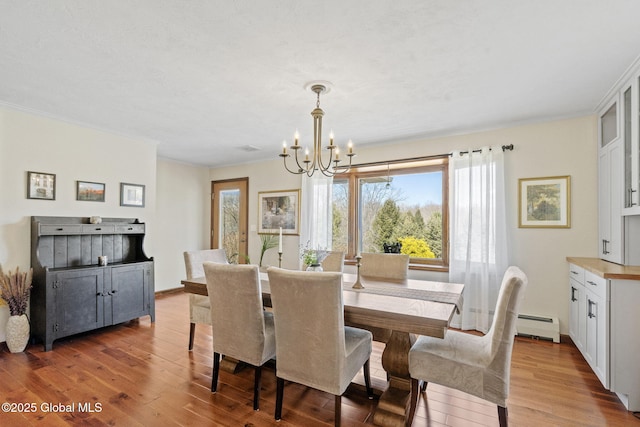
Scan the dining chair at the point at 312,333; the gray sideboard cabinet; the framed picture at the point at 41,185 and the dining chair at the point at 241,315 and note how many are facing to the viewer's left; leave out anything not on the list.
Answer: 0

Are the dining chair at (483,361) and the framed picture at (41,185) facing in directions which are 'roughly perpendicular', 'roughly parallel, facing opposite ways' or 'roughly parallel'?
roughly parallel, facing opposite ways

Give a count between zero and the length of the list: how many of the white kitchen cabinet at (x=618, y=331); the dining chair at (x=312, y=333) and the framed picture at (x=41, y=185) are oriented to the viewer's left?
1

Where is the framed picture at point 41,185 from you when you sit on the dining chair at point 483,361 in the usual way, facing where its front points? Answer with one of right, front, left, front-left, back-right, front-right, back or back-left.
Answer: front

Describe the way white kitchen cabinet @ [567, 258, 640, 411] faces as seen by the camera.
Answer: facing to the left of the viewer

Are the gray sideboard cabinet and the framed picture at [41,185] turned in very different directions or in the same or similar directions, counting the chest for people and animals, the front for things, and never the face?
same or similar directions

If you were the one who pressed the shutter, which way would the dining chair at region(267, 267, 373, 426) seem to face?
facing away from the viewer and to the right of the viewer

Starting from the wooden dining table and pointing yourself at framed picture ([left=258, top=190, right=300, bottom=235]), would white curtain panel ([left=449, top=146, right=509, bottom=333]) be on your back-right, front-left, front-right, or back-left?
front-right

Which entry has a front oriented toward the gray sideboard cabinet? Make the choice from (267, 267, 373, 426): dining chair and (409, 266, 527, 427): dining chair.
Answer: (409, 266, 527, 427): dining chair

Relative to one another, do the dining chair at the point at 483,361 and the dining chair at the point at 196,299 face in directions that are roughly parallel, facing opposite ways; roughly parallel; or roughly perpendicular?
roughly parallel, facing opposite ways

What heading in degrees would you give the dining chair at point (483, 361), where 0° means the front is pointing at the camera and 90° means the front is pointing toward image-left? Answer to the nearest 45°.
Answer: approximately 90°

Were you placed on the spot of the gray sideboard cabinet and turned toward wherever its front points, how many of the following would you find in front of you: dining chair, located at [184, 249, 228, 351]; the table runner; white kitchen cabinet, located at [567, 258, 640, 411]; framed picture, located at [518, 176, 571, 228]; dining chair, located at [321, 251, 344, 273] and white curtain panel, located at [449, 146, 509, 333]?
6

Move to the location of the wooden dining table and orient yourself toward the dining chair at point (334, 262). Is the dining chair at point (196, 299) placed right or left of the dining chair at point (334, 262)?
left

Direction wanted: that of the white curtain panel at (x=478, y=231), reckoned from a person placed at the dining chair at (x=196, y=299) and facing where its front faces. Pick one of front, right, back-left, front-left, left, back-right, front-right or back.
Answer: front-left

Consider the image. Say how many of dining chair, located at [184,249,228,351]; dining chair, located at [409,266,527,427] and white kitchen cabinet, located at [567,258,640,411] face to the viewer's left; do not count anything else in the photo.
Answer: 2

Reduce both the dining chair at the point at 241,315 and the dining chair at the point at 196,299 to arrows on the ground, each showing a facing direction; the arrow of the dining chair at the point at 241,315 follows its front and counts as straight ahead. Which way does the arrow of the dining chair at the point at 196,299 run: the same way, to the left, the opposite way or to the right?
to the right

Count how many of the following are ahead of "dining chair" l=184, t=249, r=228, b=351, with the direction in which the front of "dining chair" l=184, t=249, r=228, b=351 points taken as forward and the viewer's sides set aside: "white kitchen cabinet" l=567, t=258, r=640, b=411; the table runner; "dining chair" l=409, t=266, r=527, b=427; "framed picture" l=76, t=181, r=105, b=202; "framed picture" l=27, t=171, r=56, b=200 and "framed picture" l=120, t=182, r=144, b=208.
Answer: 3

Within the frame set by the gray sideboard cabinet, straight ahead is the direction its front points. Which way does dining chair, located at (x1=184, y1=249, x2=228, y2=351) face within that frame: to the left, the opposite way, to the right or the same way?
the same way
